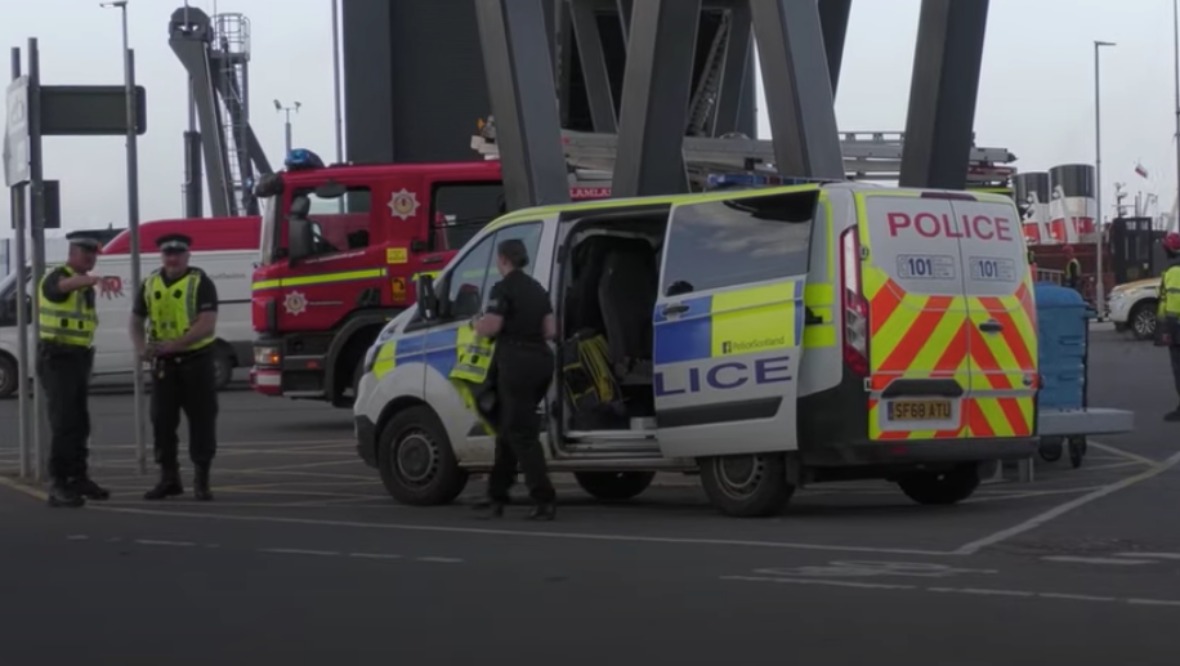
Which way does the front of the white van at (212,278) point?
to the viewer's left

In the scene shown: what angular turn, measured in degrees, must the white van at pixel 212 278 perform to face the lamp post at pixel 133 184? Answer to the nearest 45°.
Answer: approximately 90° to its left

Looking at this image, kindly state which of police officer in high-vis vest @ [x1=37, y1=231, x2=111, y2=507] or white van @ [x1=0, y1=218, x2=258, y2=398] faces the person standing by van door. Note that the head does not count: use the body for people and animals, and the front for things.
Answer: the police officer in high-vis vest

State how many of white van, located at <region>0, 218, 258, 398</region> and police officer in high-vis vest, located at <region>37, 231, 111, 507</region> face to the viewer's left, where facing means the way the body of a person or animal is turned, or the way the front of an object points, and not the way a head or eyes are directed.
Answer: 1

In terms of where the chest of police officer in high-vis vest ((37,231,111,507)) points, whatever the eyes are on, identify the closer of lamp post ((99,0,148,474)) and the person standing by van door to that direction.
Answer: the person standing by van door

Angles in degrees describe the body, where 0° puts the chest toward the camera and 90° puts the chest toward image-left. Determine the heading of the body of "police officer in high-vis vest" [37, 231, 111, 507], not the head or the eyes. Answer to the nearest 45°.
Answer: approximately 315°

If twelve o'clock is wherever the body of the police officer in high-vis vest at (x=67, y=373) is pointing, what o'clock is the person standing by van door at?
The person standing by van door is roughly at 12 o'clock from the police officer in high-vis vest.

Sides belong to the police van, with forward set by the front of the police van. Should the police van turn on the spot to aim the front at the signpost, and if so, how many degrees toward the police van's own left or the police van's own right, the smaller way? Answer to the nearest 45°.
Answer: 0° — it already faces it

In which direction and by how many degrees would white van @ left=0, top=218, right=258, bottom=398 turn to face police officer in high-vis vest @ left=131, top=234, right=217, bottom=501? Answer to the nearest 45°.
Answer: approximately 90° to its left

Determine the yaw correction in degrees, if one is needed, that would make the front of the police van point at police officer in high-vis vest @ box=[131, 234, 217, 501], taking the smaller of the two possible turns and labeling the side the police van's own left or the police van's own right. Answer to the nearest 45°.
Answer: approximately 45° to the police van's own left
